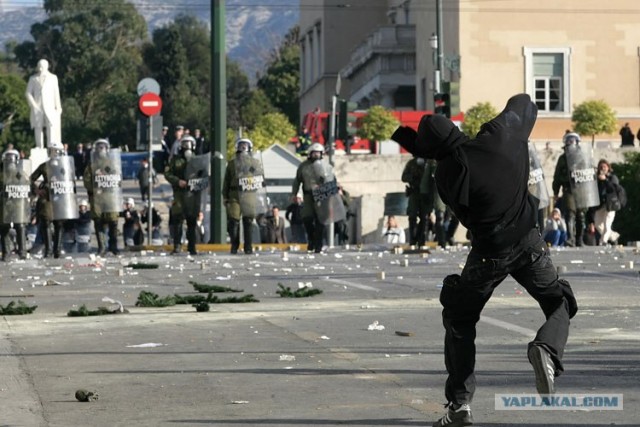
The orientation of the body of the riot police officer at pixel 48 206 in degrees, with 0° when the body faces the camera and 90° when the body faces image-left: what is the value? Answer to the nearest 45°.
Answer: approximately 315°

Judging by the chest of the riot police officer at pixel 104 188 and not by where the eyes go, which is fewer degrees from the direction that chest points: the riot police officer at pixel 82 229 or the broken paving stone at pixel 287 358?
the broken paving stone

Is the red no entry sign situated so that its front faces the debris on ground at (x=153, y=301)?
yes

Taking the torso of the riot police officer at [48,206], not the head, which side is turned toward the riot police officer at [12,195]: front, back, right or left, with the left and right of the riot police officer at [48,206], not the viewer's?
right

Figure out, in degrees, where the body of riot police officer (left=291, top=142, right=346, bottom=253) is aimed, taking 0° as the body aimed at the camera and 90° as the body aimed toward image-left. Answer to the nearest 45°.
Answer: approximately 0°

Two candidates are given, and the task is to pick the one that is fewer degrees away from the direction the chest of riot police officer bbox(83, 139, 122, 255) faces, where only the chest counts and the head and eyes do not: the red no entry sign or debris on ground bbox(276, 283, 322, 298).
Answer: the debris on ground

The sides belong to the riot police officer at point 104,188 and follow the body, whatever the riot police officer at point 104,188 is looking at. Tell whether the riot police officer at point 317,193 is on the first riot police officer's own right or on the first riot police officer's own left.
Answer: on the first riot police officer's own left

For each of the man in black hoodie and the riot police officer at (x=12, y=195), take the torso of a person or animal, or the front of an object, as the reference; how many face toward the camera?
1

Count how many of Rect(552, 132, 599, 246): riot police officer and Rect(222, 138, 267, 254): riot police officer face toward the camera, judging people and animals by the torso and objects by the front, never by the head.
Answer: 2

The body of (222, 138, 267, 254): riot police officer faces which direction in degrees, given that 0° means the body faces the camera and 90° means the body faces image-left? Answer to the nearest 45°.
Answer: approximately 0°

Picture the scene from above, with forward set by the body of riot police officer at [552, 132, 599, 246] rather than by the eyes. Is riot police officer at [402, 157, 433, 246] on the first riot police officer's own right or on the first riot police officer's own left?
on the first riot police officer's own right

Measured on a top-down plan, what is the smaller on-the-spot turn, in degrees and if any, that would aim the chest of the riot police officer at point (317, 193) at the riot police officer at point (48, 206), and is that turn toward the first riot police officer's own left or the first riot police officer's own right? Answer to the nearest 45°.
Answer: approximately 90° to the first riot police officer's own right
